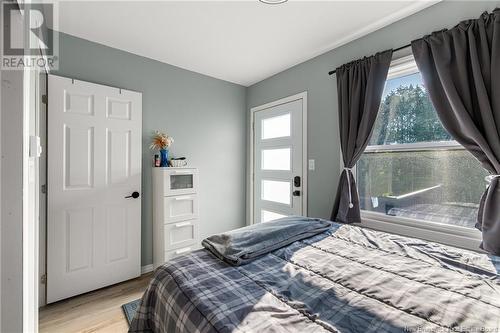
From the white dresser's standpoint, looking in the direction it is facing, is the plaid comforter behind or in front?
in front

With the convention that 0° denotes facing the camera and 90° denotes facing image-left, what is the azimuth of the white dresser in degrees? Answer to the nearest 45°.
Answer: approximately 315°

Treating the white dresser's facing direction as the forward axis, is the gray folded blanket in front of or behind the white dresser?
in front

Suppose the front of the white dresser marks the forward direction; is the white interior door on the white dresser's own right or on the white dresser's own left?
on the white dresser's own right

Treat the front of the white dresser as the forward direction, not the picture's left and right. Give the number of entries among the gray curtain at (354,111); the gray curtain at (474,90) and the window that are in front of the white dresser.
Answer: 3

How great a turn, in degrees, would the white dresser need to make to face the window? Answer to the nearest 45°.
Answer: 0° — it already faces it

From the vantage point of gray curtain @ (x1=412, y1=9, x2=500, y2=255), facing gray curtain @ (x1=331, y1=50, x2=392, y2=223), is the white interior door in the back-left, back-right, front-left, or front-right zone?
front-left

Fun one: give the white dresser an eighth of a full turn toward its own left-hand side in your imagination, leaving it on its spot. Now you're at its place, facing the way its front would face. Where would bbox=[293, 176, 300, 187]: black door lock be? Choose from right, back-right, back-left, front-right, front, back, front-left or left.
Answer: front

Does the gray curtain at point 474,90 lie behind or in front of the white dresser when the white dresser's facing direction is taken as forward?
in front
